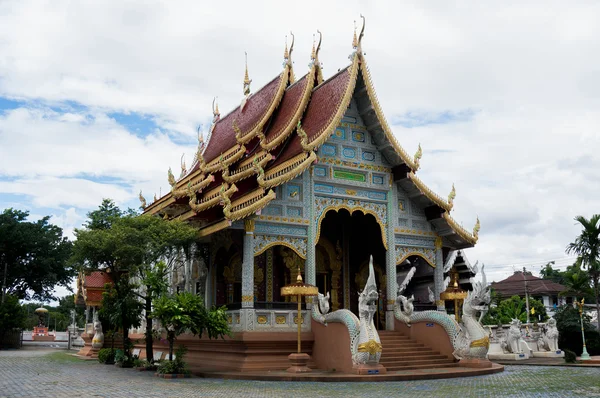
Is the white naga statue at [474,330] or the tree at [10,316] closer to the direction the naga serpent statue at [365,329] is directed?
the white naga statue

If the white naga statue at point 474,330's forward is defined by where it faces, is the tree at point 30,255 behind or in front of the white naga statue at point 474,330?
behind

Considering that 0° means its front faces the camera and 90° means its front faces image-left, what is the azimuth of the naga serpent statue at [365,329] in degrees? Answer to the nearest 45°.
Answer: approximately 315°

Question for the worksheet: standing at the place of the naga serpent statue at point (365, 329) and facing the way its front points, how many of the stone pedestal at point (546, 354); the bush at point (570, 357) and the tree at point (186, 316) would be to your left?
2

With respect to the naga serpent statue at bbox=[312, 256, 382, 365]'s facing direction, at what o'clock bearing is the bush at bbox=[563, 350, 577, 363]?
The bush is roughly at 9 o'clock from the naga serpent statue.

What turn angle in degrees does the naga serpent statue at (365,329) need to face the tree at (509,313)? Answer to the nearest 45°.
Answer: approximately 135° to its left

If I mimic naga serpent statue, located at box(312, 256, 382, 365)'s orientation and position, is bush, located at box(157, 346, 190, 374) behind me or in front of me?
behind

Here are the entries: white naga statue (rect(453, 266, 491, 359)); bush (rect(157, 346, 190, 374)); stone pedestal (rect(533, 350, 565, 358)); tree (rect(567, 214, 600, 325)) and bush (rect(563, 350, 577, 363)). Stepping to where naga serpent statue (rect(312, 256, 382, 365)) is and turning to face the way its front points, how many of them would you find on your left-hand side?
4

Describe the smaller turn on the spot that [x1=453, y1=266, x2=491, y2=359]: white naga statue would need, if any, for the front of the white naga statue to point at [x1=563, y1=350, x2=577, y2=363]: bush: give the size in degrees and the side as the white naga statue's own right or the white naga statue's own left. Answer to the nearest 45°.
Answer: approximately 90° to the white naga statue's own left

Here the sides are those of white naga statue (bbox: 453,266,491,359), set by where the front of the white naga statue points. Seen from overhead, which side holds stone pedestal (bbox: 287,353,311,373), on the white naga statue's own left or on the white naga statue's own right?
on the white naga statue's own right

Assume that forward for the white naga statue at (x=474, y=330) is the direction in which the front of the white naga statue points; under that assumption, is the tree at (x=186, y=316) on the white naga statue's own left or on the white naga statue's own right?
on the white naga statue's own right

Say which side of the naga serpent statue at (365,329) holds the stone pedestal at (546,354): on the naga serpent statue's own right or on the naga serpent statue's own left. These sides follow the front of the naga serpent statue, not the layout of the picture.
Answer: on the naga serpent statue's own left

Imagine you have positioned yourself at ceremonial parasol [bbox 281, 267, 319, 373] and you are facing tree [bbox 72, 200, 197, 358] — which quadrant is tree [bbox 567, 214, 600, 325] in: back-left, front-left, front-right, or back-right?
back-right
